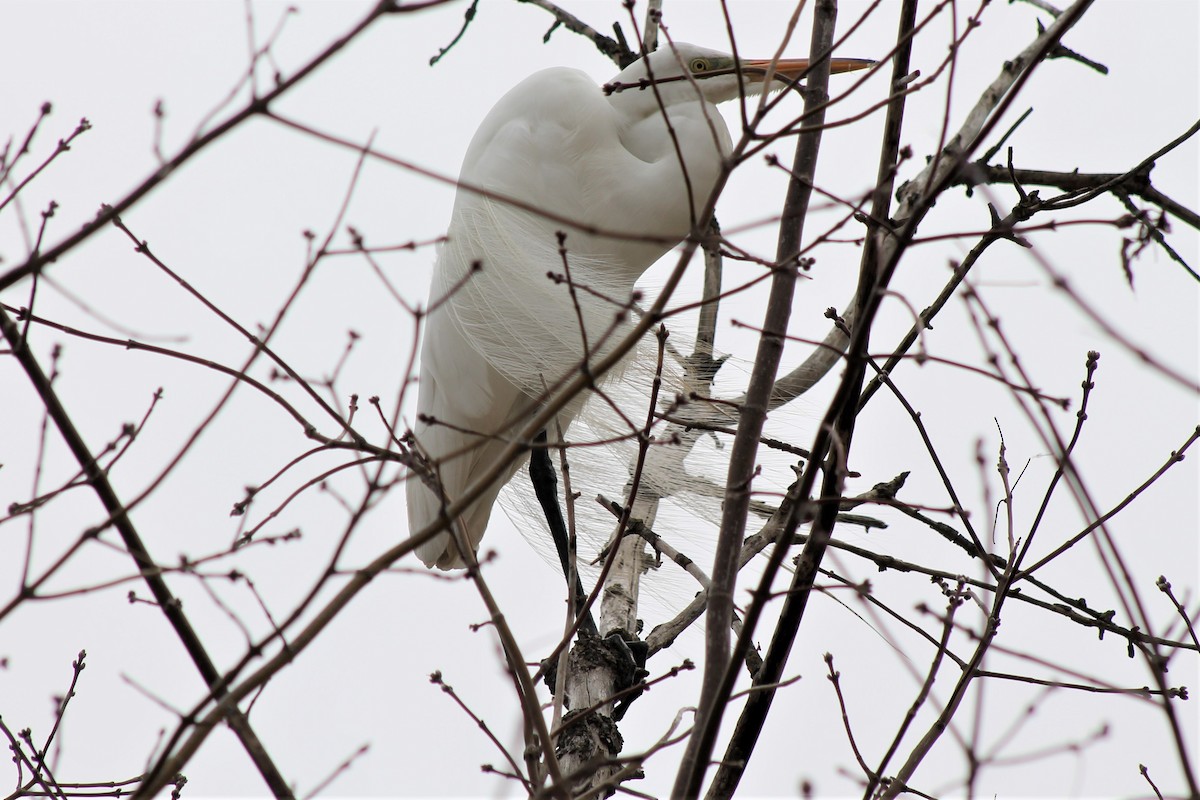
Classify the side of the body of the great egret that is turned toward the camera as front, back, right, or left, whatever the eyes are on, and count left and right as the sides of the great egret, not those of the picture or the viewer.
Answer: right
